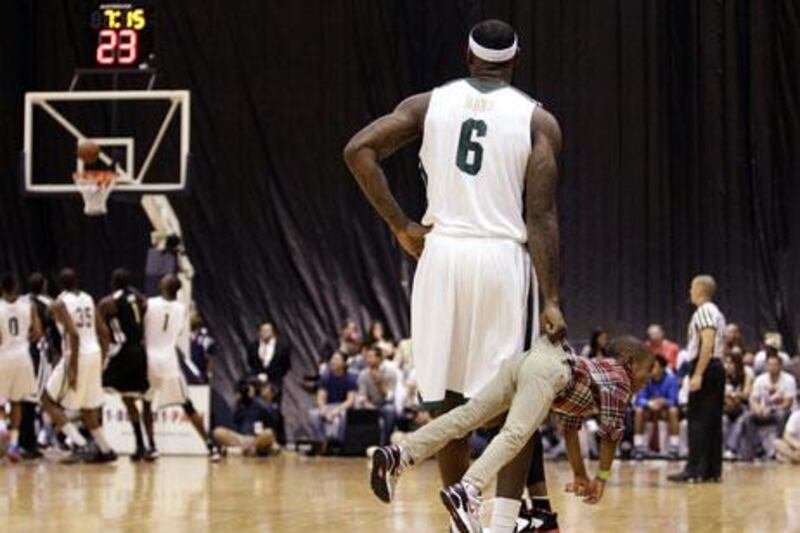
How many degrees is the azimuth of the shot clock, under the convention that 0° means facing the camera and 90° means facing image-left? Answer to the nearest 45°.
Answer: approximately 0°

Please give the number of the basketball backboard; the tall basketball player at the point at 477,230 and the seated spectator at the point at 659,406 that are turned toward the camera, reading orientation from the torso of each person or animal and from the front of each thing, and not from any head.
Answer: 2

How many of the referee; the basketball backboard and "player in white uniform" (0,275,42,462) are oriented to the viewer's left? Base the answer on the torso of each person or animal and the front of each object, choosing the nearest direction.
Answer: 1

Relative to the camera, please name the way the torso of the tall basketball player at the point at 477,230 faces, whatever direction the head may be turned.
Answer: away from the camera

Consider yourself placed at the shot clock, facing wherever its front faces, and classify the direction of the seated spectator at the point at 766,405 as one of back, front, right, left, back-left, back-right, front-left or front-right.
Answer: left

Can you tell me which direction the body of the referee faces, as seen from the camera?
to the viewer's left
